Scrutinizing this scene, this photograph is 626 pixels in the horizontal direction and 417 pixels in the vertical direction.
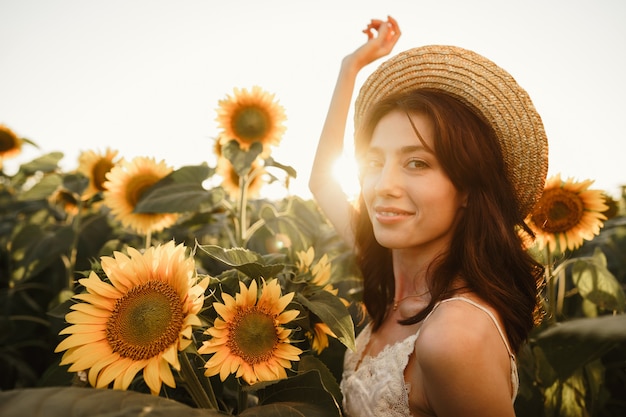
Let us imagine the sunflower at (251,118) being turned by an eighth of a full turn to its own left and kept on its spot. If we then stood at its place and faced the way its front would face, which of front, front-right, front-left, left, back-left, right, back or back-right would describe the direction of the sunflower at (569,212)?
front-left

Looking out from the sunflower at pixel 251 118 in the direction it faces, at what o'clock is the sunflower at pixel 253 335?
the sunflower at pixel 253 335 is roughly at 12 o'clock from the sunflower at pixel 251 118.

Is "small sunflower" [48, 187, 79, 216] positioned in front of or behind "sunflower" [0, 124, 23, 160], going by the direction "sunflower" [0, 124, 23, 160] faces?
in front

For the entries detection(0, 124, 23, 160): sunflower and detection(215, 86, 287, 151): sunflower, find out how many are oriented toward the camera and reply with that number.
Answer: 2

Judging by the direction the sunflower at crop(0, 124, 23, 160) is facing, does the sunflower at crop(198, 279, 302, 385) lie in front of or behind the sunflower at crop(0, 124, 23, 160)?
in front

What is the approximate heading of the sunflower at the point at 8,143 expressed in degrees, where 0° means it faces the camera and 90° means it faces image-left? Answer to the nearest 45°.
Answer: approximately 0°
